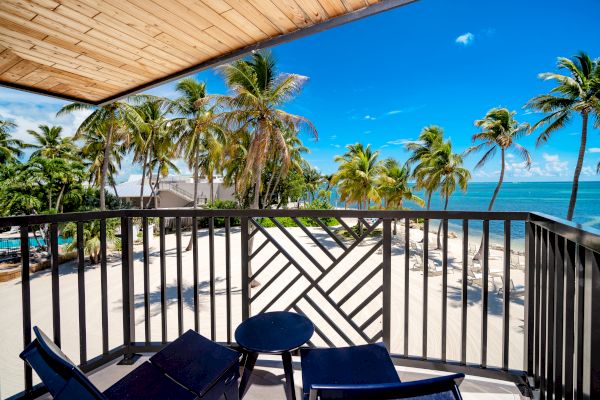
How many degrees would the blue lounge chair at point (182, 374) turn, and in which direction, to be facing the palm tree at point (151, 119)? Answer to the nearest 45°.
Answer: approximately 45° to its left

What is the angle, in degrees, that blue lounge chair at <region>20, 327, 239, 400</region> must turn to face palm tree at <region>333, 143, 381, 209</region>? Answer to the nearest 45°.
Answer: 0° — it already faces it

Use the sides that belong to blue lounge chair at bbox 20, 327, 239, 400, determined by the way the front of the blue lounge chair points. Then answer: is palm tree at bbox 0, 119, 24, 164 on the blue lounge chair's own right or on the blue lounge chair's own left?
on the blue lounge chair's own left

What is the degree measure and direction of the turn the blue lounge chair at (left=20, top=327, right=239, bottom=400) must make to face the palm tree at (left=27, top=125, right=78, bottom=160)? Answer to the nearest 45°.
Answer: approximately 45° to its left

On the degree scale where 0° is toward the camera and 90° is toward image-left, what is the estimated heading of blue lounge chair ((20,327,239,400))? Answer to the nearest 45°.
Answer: approximately 225°

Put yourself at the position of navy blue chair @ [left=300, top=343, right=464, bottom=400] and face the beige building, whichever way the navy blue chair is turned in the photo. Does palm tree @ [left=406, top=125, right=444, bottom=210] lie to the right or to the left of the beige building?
right

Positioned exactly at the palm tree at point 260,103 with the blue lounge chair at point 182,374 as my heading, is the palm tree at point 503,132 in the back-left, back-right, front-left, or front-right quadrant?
back-left

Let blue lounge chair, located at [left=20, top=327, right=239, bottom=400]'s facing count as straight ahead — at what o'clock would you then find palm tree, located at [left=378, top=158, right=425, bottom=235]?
The palm tree is roughly at 12 o'clock from the blue lounge chair.
